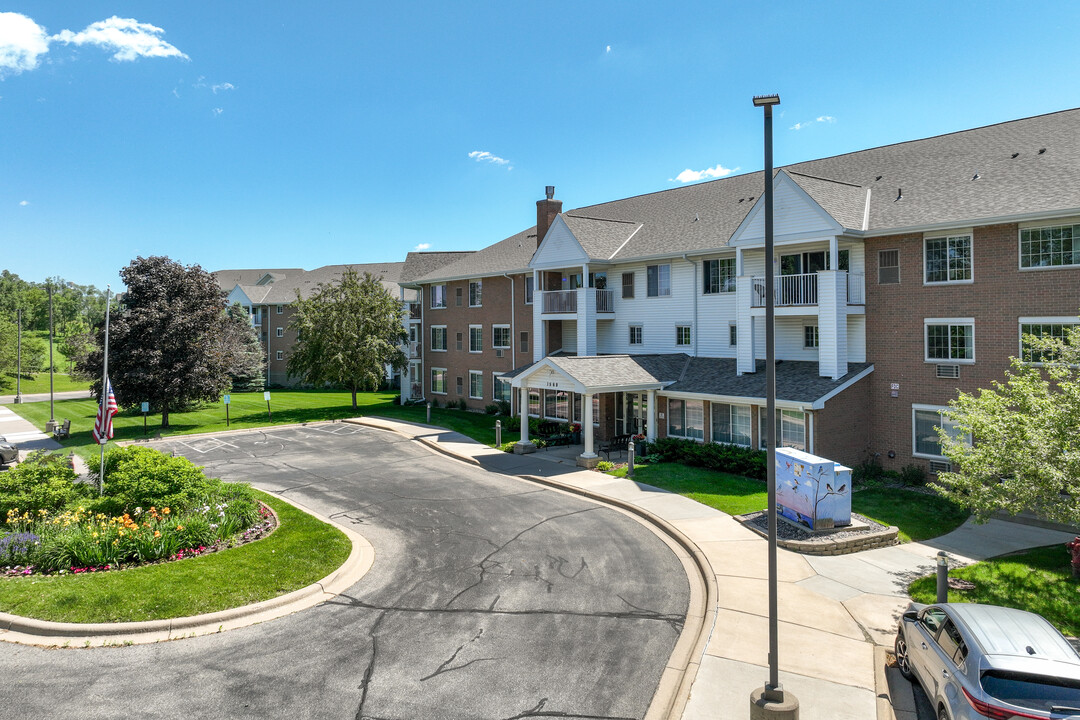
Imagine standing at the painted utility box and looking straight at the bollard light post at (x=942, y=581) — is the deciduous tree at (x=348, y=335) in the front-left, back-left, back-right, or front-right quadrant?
back-right

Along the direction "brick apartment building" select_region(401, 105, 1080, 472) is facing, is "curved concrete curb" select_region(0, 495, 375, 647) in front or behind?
in front

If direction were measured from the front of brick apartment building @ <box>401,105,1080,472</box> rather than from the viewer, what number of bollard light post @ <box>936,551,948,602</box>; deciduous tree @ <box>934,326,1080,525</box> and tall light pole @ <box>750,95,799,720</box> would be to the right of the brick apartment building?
0

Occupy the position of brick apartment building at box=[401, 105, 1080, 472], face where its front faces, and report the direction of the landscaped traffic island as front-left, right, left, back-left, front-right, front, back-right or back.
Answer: front

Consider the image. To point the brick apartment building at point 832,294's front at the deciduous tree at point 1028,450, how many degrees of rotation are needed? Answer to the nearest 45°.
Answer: approximately 45° to its left

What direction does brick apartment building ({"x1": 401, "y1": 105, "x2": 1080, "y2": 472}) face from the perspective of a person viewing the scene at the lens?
facing the viewer and to the left of the viewer

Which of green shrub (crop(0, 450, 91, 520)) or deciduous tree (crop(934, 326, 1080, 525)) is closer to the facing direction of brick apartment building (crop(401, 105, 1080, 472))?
the green shrub

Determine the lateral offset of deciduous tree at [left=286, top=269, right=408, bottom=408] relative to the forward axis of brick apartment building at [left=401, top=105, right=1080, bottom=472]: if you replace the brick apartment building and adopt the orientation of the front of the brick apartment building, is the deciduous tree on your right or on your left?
on your right
